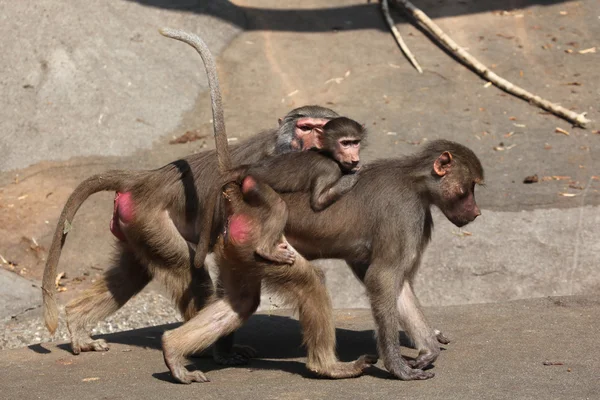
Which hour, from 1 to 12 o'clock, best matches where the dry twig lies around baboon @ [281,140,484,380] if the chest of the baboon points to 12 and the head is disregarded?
The dry twig is roughly at 9 o'clock from the baboon.

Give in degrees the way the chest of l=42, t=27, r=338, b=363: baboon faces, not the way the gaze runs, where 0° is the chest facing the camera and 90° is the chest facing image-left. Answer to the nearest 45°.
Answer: approximately 270°

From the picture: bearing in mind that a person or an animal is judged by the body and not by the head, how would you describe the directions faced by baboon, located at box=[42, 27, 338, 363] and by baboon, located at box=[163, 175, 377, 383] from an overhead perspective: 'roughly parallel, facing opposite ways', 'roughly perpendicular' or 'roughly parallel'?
roughly parallel

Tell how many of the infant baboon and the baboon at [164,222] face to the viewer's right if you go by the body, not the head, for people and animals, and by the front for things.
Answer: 2

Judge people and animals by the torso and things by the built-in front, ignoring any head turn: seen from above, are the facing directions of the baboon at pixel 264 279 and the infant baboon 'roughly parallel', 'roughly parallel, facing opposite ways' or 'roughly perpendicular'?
roughly parallel

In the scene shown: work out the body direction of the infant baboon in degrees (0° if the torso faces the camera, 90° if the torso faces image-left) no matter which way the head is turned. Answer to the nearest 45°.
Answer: approximately 270°

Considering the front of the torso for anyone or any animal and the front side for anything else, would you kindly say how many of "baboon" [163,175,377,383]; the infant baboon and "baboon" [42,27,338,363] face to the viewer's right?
3

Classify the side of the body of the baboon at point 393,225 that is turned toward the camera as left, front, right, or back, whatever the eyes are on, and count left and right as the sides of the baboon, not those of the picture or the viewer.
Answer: right

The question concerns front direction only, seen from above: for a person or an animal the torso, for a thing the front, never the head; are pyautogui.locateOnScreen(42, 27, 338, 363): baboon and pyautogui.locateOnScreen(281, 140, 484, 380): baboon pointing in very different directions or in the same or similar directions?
same or similar directions
